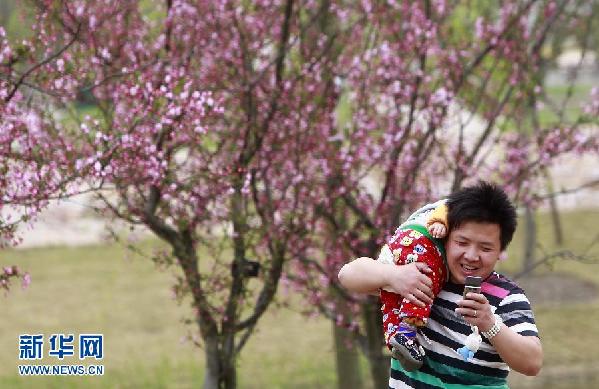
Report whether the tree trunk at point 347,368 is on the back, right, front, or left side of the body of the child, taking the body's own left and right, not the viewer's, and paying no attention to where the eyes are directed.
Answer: left

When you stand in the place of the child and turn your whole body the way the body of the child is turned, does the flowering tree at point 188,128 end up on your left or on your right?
on your left

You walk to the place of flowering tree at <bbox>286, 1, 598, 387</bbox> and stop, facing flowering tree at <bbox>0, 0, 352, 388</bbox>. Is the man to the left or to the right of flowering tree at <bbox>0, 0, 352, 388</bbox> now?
left
